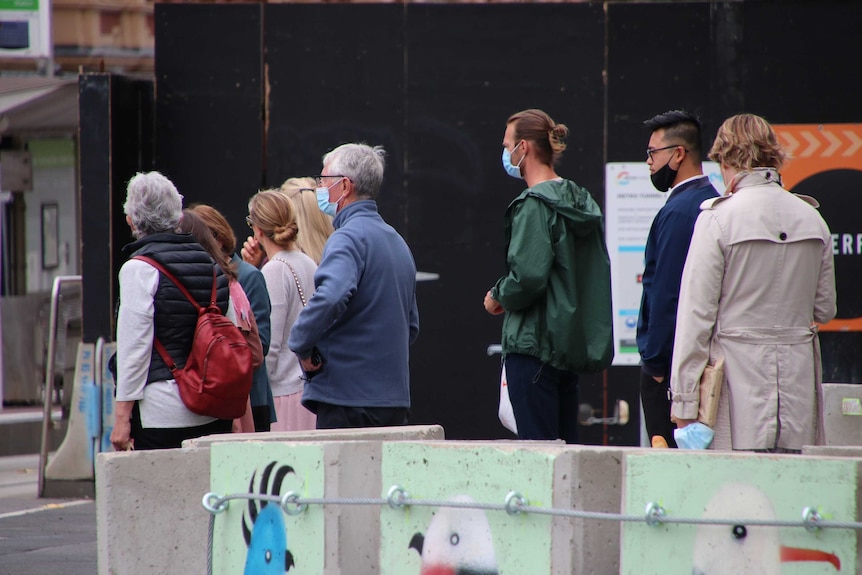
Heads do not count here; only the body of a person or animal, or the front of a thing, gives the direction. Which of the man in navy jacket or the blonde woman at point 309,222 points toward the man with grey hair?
the man in navy jacket

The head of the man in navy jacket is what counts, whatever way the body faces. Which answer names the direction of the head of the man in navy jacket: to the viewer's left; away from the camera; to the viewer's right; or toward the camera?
to the viewer's left

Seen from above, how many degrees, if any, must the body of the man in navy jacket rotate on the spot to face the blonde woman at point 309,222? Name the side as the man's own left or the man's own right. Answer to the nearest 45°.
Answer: approximately 45° to the man's own right

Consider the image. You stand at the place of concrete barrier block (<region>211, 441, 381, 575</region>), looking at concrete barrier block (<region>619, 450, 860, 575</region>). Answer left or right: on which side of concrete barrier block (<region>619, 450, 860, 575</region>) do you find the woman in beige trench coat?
left

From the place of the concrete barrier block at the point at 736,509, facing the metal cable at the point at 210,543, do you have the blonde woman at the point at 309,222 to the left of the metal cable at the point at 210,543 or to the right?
right

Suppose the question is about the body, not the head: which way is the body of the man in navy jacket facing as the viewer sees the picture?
to the viewer's left

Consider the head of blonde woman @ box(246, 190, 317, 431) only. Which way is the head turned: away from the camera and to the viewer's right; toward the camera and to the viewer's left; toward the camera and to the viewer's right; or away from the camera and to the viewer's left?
away from the camera and to the viewer's left

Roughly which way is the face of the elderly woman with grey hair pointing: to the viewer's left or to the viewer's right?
to the viewer's left

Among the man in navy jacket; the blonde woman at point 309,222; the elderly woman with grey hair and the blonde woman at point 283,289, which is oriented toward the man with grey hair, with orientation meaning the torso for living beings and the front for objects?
the man in navy jacket

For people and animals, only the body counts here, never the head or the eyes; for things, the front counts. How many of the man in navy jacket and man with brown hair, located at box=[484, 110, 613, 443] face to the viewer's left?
2

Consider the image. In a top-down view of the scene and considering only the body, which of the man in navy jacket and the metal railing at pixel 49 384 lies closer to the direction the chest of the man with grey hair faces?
the metal railing

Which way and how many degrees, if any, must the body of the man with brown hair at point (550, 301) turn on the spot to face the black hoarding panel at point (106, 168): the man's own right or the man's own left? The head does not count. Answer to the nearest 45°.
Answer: approximately 45° to the man's own right

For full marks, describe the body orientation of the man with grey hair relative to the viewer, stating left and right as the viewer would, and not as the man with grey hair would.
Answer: facing away from the viewer and to the left of the viewer

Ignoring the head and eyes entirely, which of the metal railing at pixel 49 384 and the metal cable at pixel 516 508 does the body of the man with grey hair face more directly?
the metal railing

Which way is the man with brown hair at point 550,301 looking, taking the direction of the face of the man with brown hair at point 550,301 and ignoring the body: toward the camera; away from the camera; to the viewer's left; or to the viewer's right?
to the viewer's left

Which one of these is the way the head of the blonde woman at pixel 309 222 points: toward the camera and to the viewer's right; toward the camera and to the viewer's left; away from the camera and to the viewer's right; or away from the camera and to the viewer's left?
away from the camera and to the viewer's left

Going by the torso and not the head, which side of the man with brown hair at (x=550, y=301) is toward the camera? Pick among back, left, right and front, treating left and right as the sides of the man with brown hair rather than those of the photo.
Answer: left
